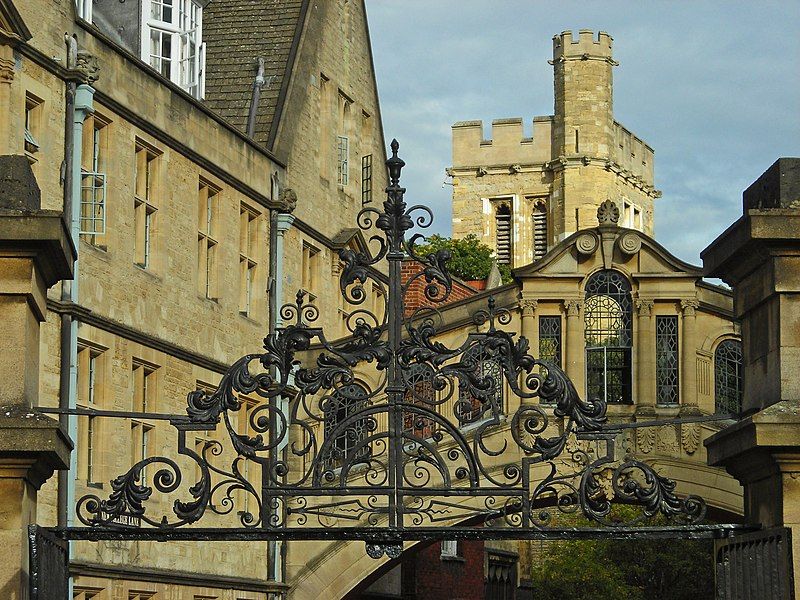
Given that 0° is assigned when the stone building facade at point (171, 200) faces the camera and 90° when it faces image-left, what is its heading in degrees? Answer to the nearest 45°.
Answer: approximately 315°

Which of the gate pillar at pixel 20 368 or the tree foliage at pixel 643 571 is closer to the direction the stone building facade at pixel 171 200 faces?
the gate pillar

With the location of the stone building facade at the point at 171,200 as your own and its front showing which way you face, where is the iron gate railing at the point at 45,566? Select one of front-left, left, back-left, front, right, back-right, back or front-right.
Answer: front-right

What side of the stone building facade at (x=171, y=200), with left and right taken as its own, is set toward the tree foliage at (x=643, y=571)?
left

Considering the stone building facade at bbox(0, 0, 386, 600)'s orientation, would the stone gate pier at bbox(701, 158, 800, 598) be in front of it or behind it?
in front

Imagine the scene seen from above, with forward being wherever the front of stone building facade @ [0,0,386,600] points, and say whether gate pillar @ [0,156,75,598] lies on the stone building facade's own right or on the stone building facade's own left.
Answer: on the stone building facade's own right

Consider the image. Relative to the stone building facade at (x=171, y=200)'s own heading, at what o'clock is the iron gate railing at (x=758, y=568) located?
The iron gate railing is roughly at 1 o'clock from the stone building facade.

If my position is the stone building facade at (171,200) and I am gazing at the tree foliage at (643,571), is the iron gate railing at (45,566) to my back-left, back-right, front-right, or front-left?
back-right
